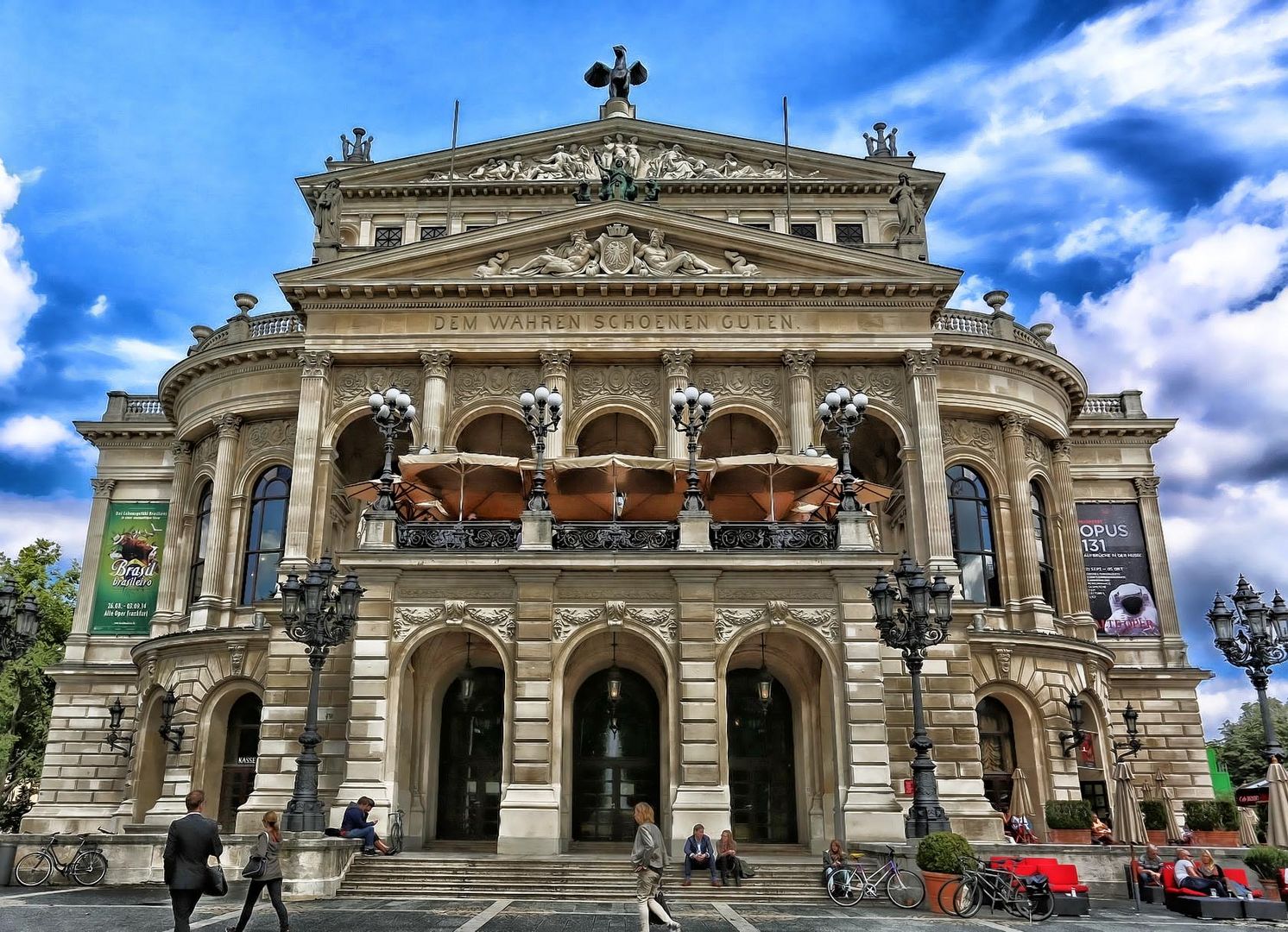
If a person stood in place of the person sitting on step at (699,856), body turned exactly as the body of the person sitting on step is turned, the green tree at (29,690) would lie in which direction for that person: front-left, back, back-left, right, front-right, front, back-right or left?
back-right

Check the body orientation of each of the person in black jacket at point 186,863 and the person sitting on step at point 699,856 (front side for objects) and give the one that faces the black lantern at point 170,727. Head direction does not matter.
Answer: the person in black jacket

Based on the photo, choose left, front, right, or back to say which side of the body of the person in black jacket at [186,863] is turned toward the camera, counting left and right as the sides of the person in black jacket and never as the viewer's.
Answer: back

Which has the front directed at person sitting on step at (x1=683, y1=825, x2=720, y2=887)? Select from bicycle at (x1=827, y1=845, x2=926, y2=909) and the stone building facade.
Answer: the stone building facade

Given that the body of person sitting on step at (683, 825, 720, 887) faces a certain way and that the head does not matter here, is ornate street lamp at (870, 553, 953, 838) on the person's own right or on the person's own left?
on the person's own left

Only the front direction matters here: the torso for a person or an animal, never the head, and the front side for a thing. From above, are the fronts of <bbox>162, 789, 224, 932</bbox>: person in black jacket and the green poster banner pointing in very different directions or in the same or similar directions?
very different directions

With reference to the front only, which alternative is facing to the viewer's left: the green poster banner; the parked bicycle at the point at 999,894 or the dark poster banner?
the parked bicycle

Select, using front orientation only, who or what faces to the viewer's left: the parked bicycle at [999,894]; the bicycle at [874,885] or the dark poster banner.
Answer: the parked bicycle

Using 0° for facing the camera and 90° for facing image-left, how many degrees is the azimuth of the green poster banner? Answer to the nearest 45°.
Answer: approximately 0°

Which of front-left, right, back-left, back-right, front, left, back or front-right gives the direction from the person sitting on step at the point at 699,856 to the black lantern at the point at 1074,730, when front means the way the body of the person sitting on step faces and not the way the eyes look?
back-left

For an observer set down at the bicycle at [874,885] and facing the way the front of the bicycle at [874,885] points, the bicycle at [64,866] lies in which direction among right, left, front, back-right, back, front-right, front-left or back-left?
back

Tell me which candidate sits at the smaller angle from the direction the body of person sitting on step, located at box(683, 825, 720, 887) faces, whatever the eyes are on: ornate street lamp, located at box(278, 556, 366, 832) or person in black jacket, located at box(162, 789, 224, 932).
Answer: the person in black jacket

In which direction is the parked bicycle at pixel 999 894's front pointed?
to the viewer's left

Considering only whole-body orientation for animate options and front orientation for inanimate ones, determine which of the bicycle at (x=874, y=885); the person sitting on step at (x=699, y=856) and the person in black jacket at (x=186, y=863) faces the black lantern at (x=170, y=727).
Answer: the person in black jacket
